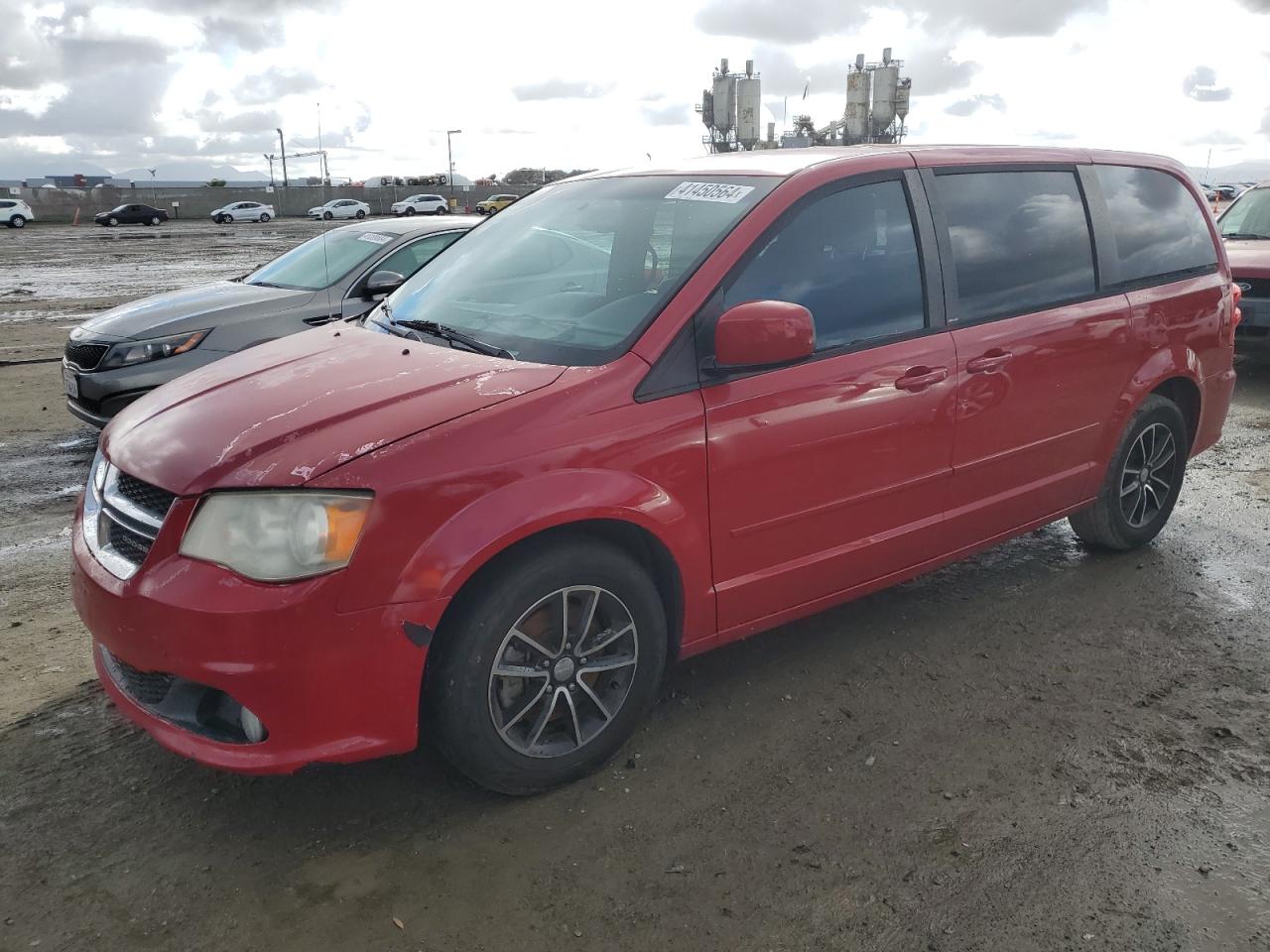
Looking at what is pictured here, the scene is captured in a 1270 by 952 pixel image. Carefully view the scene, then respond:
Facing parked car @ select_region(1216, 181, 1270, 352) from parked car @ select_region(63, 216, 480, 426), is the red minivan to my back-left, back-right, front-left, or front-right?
front-right

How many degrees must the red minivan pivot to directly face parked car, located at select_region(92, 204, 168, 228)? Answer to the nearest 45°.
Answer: approximately 90° to its right

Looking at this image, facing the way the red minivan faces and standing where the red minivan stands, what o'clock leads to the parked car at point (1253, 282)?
The parked car is roughly at 6 o'clock from the red minivan.

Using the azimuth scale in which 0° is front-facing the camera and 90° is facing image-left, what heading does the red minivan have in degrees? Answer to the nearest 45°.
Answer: approximately 45°

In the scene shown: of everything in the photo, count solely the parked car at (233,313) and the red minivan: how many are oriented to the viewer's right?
0

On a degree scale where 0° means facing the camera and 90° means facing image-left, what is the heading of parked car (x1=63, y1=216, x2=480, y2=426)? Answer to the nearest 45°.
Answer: approximately 45°

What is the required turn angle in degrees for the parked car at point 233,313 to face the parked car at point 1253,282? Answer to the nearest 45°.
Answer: approximately 135° to its left

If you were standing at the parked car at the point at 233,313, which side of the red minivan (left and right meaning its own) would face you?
right

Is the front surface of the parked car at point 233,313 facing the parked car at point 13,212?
no

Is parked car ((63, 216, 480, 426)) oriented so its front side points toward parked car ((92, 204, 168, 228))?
no

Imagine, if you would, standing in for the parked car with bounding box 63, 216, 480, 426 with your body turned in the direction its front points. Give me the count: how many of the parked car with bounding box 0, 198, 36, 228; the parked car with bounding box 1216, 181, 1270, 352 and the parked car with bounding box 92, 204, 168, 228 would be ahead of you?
0

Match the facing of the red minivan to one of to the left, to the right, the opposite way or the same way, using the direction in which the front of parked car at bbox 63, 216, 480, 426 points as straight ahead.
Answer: the same way

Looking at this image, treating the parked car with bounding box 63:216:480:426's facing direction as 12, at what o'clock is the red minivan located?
The red minivan is roughly at 10 o'clock from the parked car.

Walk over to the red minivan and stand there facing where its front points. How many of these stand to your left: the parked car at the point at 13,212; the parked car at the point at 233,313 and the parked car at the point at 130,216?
0
